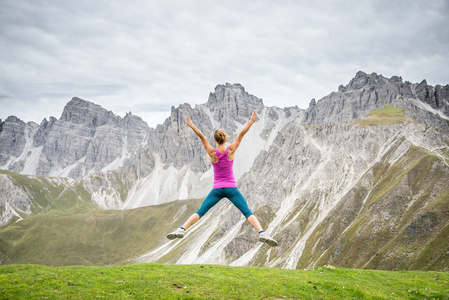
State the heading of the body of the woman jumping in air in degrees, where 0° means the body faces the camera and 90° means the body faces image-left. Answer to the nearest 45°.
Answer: approximately 180°
